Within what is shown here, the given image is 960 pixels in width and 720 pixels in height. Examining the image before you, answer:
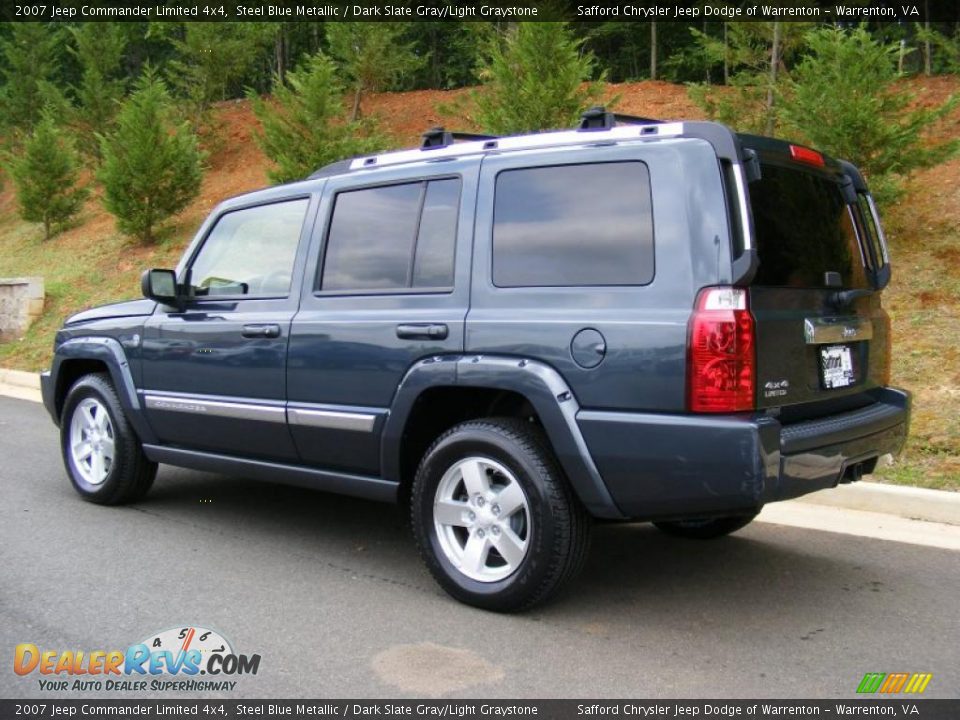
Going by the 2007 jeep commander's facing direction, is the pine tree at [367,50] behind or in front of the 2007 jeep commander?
in front

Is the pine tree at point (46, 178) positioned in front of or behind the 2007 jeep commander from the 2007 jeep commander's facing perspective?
in front

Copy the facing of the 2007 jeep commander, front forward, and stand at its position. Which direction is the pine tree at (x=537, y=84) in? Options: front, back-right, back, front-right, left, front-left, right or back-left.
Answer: front-right

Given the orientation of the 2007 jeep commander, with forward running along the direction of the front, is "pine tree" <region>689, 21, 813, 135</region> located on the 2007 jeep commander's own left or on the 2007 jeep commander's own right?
on the 2007 jeep commander's own right

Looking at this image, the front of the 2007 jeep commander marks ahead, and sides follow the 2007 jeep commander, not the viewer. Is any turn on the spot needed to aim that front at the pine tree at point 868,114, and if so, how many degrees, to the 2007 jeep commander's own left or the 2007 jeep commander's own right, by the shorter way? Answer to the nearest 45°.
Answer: approximately 90° to the 2007 jeep commander's own right

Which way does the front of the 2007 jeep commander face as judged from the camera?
facing away from the viewer and to the left of the viewer
